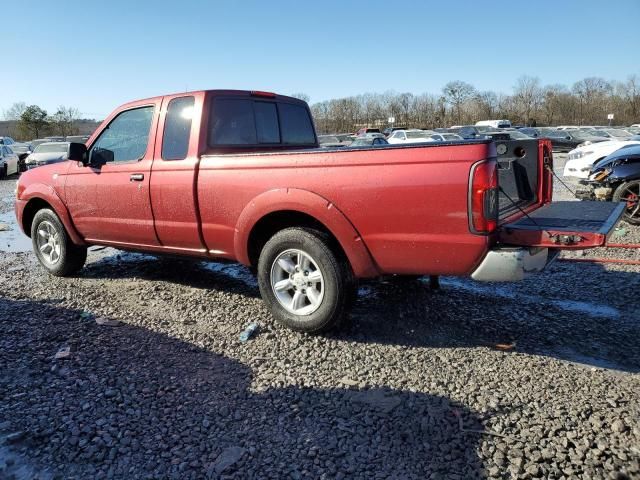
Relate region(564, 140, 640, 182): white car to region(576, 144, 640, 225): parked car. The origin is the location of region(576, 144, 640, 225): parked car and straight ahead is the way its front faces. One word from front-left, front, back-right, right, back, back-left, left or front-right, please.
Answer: right

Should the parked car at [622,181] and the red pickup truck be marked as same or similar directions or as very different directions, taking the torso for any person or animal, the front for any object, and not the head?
same or similar directions

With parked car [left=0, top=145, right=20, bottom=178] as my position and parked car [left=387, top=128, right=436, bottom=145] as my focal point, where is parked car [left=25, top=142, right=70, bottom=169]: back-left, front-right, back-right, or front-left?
front-left

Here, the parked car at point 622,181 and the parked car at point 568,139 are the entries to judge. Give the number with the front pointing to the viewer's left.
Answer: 1

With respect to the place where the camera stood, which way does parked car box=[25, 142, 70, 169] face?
facing the viewer and to the left of the viewer

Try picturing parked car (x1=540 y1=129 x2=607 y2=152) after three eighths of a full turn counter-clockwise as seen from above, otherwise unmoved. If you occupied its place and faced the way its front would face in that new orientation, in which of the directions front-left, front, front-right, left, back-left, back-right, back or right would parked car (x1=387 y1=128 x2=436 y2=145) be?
back-left

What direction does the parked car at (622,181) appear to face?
to the viewer's left

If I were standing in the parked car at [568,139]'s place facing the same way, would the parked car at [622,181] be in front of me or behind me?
in front

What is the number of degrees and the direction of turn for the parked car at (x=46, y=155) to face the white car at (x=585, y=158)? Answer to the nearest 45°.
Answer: approximately 90° to its left

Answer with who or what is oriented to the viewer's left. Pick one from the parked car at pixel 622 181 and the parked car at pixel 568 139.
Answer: the parked car at pixel 622 181

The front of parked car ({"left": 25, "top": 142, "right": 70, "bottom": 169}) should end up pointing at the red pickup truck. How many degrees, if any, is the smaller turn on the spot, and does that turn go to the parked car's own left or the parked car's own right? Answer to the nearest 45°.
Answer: approximately 45° to the parked car's own left

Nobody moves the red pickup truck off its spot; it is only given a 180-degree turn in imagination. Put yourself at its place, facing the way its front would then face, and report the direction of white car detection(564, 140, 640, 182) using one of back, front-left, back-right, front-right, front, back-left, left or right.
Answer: left

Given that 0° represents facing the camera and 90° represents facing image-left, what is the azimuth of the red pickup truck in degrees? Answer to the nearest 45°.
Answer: approximately 135°

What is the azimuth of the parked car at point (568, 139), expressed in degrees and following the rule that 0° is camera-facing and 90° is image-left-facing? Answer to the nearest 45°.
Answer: approximately 315°

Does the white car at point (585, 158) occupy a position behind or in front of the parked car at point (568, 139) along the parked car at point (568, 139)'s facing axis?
in front

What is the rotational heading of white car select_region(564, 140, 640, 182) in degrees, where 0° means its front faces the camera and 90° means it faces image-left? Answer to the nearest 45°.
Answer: approximately 45°

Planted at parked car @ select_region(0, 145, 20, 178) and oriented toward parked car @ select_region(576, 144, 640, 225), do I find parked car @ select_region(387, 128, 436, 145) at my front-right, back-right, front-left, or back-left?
front-left

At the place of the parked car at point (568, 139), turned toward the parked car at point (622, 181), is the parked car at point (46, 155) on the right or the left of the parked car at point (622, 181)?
right

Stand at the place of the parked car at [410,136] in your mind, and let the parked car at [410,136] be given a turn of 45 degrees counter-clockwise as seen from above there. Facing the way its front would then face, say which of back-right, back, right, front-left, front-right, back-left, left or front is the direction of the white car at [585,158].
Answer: front

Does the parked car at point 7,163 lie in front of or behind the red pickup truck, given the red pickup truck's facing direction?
in front
